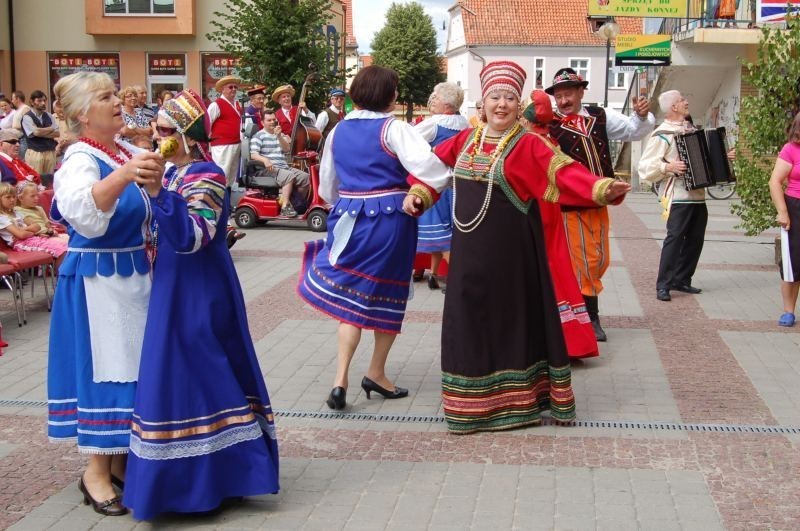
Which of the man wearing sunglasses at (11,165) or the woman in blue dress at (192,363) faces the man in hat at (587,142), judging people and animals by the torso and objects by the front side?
the man wearing sunglasses

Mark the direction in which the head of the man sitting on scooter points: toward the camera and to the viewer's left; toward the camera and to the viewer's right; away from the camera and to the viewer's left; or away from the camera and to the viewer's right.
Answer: toward the camera and to the viewer's right

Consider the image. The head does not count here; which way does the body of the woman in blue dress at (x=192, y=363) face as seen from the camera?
to the viewer's left

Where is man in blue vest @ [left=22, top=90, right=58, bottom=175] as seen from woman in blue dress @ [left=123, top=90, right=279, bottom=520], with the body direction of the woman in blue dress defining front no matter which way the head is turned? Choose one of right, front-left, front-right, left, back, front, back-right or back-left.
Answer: right

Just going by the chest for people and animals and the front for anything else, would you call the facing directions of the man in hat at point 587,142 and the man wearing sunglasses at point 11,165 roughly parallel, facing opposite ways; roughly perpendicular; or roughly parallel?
roughly perpendicular

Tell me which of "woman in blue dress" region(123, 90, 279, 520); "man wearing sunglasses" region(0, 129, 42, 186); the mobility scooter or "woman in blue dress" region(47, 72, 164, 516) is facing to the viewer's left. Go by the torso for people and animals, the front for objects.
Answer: "woman in blue dress" region(123, 90, 279, 520)

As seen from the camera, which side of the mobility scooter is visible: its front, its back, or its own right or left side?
right

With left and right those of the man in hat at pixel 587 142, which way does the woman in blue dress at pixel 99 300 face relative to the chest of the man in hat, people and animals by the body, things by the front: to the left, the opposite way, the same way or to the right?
to the left
